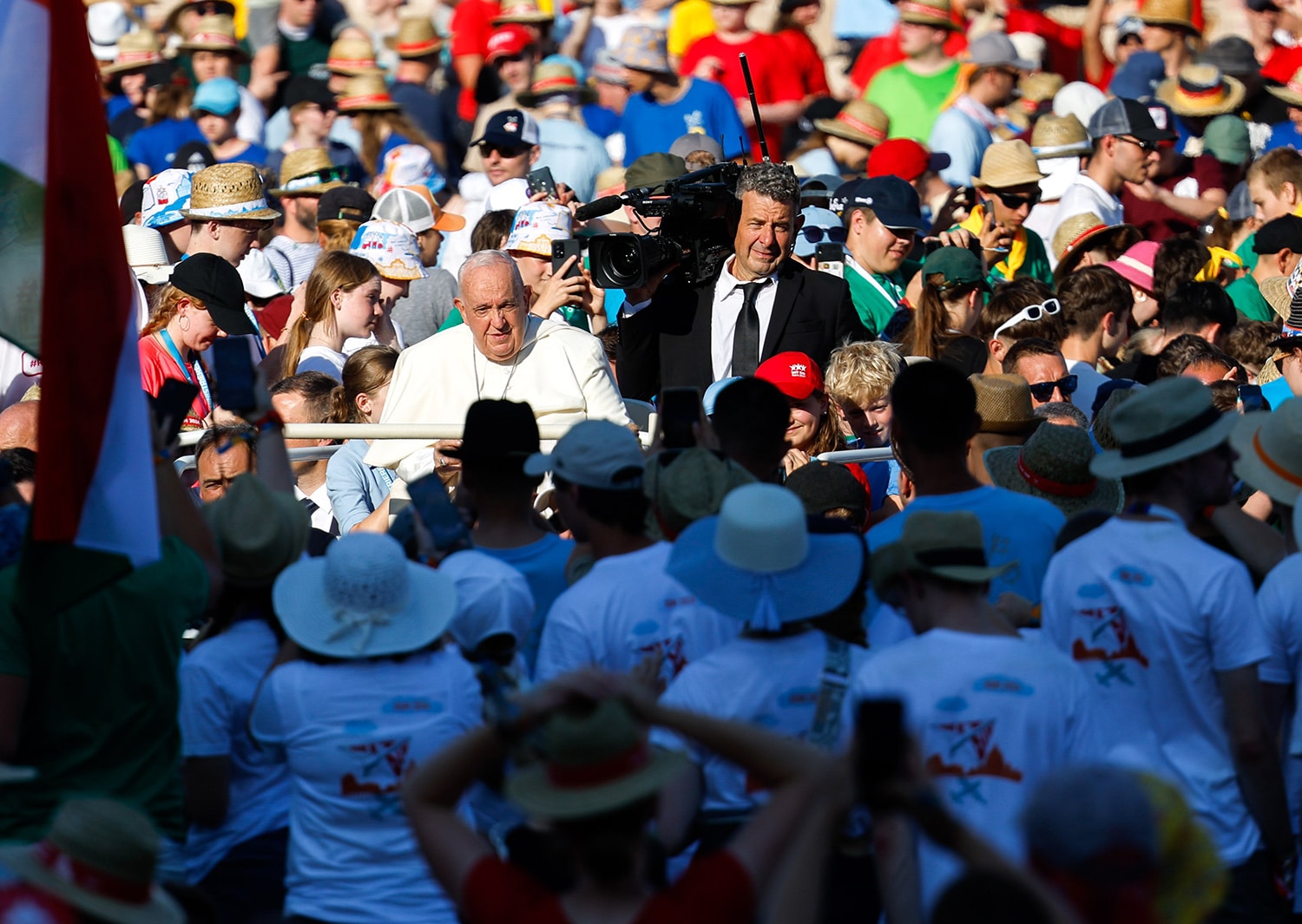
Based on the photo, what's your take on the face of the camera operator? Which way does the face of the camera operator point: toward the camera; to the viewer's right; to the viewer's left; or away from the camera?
toward the camera

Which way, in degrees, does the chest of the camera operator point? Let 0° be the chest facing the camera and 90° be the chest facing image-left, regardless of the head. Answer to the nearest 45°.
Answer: approximately 0°

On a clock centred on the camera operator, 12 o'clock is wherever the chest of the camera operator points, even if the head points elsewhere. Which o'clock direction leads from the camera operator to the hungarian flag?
The hungarian flag is roughly at 1 o'clock from the camera operator.
